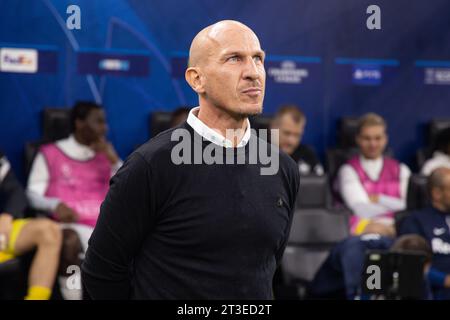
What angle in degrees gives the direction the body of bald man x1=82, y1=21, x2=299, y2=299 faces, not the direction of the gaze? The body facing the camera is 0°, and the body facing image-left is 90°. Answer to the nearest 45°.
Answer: approximately 315°

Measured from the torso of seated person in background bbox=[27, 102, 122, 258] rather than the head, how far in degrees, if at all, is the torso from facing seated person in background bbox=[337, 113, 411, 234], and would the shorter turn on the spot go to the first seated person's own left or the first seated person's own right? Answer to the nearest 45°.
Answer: approximately 45° to the first seated person's own left

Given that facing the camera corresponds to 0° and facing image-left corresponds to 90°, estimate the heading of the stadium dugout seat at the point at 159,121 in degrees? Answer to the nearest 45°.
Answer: approximately 315°

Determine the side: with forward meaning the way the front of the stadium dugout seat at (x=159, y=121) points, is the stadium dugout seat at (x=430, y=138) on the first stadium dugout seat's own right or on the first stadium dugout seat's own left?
on the first stadium dugout seat's own left

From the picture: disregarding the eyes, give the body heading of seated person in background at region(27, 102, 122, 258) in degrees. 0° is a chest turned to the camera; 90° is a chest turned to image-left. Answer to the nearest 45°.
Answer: approximately 315°
